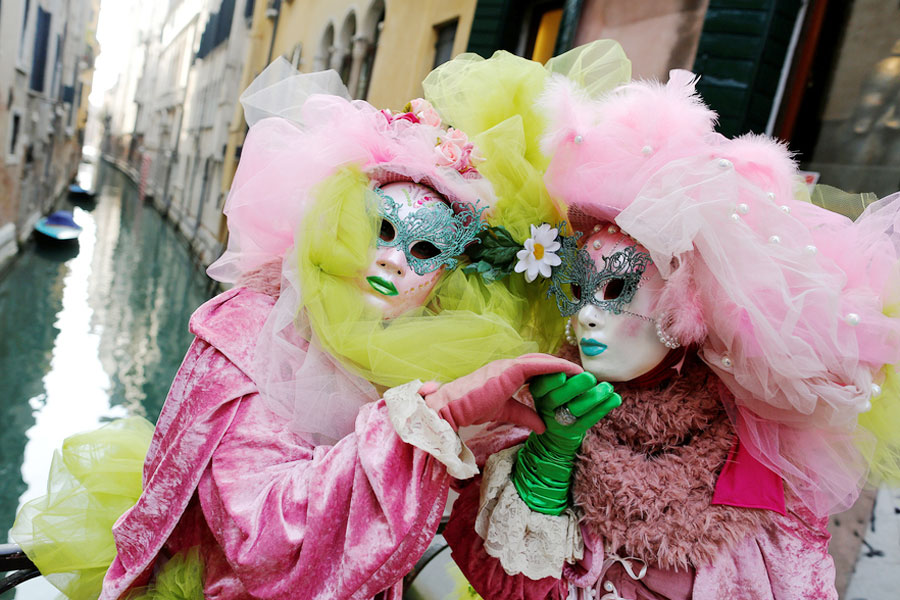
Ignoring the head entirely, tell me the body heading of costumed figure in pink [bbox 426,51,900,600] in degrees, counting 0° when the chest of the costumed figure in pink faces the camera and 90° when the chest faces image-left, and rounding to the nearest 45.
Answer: approximately 45°

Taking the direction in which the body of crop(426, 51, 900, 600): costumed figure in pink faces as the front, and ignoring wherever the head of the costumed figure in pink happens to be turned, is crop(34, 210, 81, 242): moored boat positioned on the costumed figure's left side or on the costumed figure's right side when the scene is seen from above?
on the costumed figure's right side
